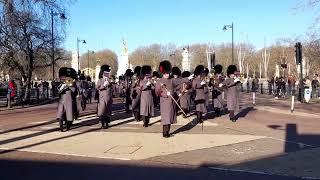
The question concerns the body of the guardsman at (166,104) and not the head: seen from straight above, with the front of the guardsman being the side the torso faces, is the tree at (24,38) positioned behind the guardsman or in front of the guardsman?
behind

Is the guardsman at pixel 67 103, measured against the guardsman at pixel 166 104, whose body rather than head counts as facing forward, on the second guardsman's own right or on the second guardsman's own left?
on the second guardsman's own right

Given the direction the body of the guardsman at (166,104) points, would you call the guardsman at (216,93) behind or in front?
behind

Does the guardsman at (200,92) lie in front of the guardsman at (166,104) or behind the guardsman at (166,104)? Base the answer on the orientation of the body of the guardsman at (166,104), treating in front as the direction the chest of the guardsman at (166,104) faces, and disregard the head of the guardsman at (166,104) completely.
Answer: behind

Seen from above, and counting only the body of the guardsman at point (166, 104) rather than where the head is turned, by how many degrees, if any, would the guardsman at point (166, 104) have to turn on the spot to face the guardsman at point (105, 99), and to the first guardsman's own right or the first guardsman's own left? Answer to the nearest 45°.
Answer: approximately 135° to the first guardsman's own right

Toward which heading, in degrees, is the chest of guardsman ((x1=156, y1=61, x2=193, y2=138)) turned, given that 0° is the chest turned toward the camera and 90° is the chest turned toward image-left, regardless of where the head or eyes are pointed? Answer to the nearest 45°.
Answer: approximately 0°
